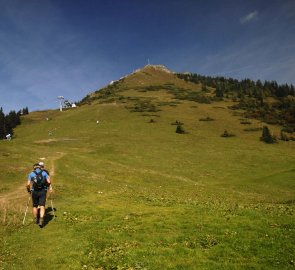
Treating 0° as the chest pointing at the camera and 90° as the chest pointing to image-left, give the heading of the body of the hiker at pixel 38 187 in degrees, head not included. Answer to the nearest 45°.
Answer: approximately 180°
